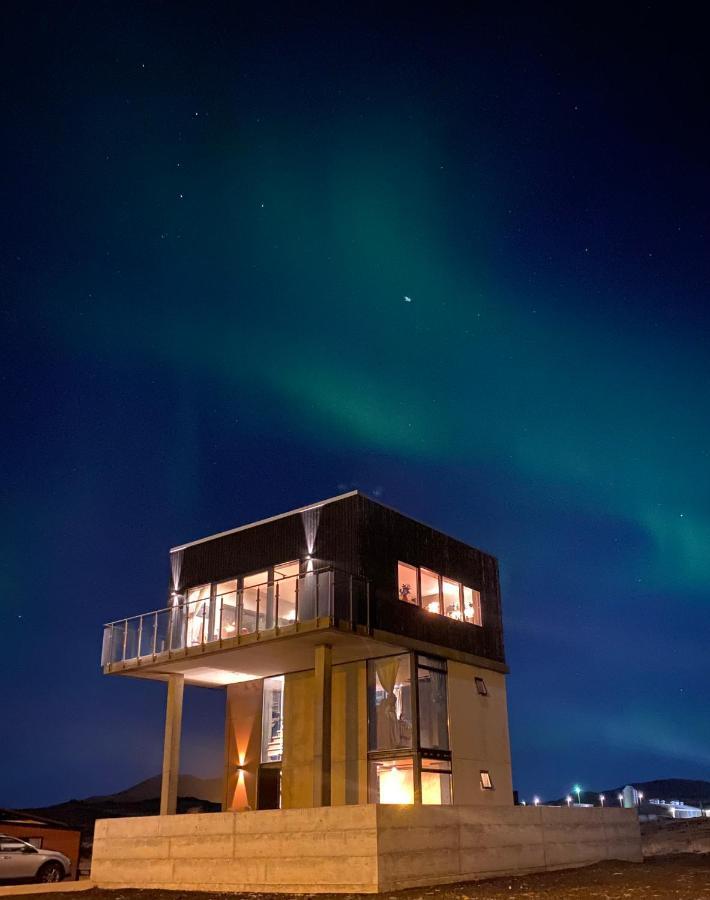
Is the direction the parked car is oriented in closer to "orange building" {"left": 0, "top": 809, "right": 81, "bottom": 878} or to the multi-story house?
the multi-story house

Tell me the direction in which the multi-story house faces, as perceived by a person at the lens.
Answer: facing the viewer and to the left of the viewer

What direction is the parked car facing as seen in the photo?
to the viewer's right

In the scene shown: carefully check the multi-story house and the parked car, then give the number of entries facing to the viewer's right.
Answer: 1

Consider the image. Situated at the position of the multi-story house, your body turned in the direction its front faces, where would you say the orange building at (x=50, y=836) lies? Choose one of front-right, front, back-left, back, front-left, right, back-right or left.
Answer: right

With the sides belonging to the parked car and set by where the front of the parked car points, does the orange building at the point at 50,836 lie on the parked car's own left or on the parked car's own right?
on the parked car's own left

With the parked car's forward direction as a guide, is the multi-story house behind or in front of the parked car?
in front

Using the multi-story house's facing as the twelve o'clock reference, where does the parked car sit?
The parked car is roughly at 2 o'clock from the multi-story house.
